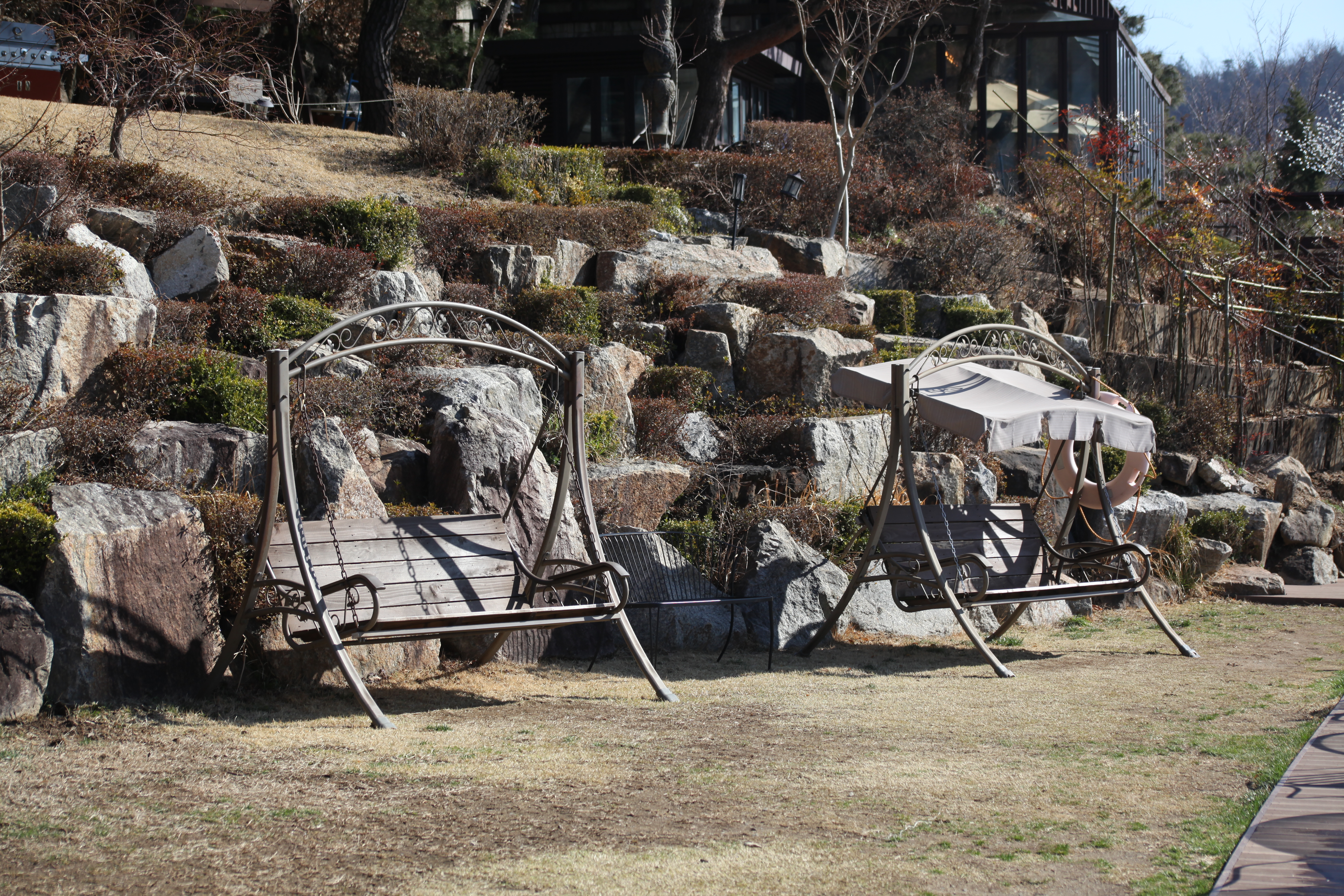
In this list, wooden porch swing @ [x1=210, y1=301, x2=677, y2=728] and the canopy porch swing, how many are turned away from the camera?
0

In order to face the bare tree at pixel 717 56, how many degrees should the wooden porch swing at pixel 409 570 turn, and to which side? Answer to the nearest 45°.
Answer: approximately 135° to its left

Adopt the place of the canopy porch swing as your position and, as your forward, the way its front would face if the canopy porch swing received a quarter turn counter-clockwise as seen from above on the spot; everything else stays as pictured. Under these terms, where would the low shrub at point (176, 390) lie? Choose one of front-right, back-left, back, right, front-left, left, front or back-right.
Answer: back-left

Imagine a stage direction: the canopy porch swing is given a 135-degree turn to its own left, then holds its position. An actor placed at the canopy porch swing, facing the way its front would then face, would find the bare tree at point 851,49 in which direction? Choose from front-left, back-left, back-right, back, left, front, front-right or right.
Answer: front

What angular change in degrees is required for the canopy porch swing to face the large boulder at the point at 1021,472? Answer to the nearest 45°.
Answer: approximately 135° to its left

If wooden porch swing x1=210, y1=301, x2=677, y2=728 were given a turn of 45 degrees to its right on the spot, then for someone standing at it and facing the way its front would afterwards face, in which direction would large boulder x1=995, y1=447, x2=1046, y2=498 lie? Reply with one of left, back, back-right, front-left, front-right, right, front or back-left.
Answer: back-left

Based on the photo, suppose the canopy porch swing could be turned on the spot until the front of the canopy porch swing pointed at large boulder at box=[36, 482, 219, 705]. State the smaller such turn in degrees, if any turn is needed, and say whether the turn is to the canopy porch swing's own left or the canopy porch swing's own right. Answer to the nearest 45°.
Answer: approximately 90° to the canopy porch swing's own right

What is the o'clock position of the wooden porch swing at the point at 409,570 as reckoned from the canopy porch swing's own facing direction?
The wooden porch swing is roughly at 3 o'clock from the canopy porch swing.

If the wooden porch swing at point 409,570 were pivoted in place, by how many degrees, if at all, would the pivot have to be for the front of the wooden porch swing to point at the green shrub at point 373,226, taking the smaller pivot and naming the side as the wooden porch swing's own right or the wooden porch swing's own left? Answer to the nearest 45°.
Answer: approximately 135° to the wooden porch swing's own left

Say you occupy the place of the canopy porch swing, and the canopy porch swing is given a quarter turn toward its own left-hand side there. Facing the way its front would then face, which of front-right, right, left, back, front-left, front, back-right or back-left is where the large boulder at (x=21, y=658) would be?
back

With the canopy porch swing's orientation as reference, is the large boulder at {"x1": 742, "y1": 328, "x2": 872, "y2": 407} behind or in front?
behind
